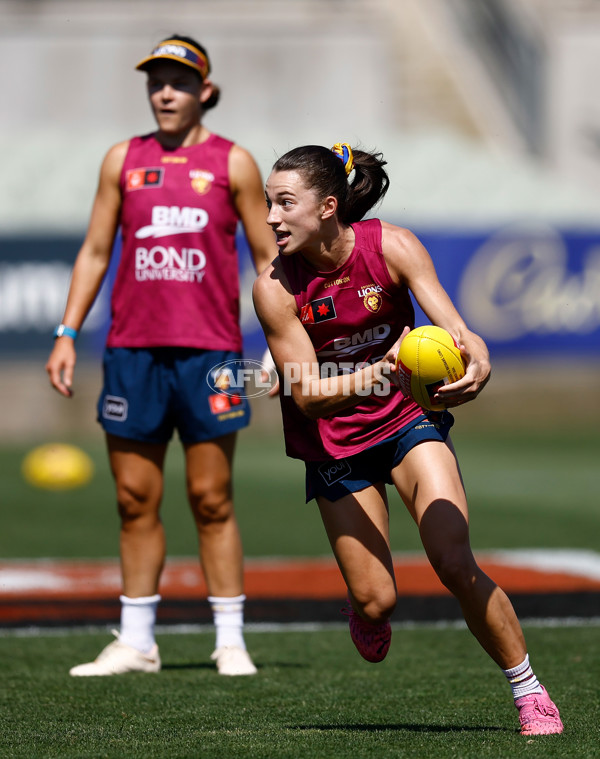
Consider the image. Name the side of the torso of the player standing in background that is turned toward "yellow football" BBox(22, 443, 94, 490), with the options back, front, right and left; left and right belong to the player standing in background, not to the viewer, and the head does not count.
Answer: back

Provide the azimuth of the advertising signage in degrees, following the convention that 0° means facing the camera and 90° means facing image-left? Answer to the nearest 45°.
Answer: approximately 0°

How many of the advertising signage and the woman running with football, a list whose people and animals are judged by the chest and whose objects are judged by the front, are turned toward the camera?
2
